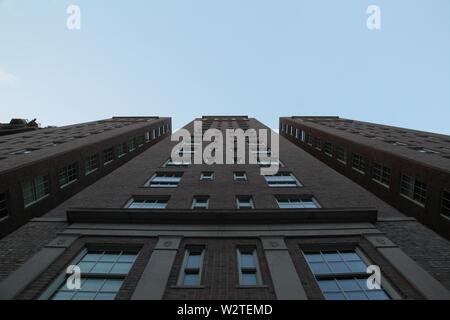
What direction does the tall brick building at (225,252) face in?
toward the camera
